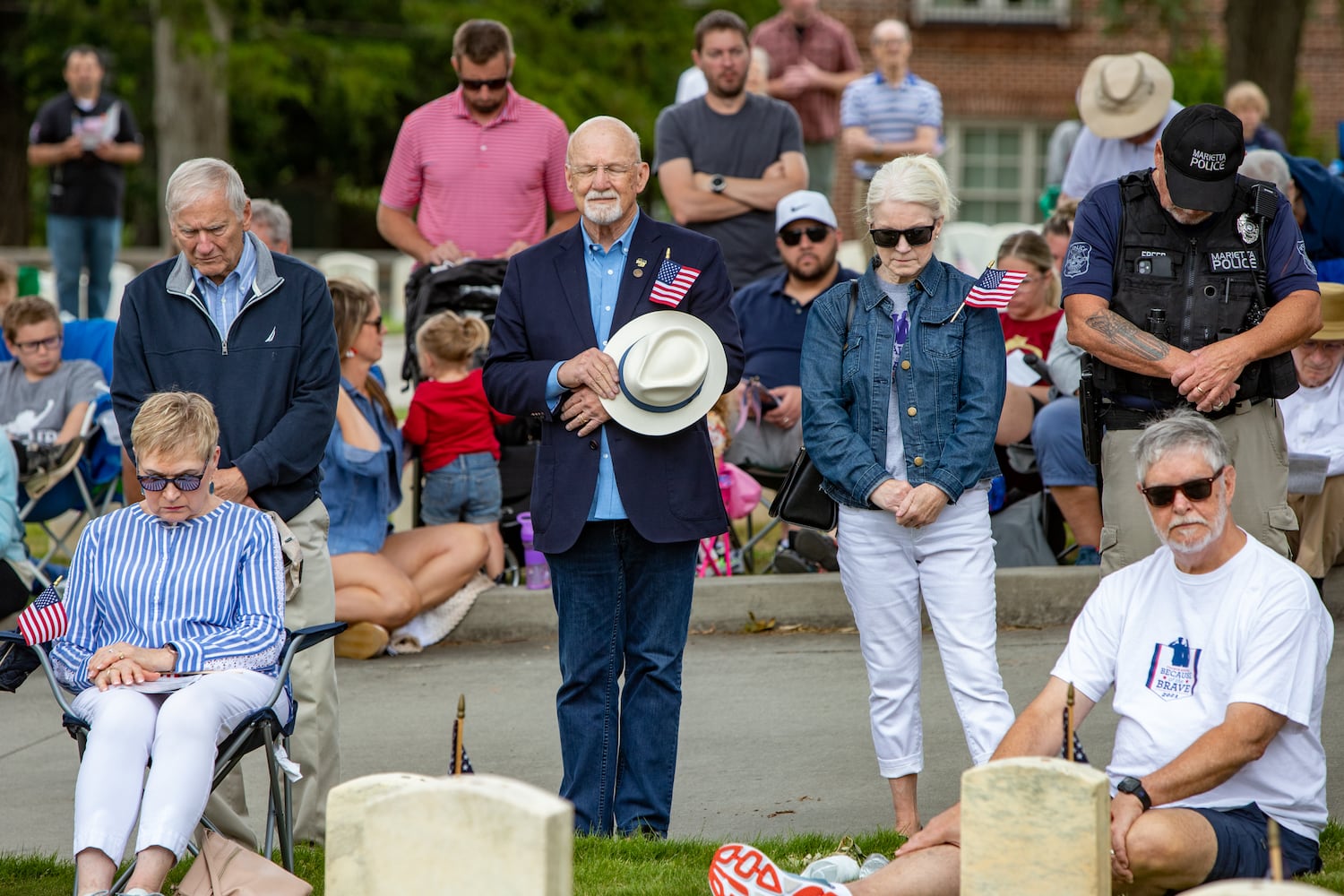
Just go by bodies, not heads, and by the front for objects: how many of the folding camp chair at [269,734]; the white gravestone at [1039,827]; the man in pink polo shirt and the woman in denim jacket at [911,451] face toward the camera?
3

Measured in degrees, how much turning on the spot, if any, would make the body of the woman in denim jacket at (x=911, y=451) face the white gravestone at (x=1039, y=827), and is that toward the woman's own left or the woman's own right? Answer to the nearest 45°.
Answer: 0° — they already face it

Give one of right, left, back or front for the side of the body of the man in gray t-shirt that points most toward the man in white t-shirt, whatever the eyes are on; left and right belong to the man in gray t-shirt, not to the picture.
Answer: front

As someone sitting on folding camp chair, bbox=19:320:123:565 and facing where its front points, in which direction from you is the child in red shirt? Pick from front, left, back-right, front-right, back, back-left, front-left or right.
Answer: left

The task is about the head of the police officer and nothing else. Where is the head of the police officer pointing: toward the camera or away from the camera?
toward the camera

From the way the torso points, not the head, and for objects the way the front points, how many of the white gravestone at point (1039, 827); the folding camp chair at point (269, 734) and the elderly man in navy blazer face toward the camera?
2

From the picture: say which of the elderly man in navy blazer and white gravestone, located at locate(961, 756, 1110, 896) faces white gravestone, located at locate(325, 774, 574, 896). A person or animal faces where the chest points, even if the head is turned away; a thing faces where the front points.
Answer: the elderly man in navy blazer

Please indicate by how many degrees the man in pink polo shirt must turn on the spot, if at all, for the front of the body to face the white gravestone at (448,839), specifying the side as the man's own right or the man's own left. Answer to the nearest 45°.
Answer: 0° — they already face it

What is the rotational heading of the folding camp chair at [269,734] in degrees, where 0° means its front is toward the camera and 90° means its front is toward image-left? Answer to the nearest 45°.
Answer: approximately 0°

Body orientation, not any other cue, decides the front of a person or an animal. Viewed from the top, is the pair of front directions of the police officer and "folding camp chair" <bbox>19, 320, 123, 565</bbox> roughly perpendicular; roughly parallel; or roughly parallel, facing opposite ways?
roughly parallel

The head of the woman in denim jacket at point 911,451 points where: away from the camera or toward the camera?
toward the camera

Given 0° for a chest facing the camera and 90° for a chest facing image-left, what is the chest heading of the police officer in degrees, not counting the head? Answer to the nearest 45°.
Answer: approximately 0°

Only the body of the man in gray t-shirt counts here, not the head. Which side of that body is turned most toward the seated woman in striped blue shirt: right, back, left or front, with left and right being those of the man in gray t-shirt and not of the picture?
front

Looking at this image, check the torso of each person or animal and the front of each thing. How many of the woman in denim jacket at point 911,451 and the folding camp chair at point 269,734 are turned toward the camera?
2

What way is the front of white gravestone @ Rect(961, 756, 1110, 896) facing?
away from the camera

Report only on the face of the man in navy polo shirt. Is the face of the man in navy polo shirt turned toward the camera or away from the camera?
toward the camera

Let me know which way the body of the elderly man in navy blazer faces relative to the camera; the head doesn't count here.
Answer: toward the camera
